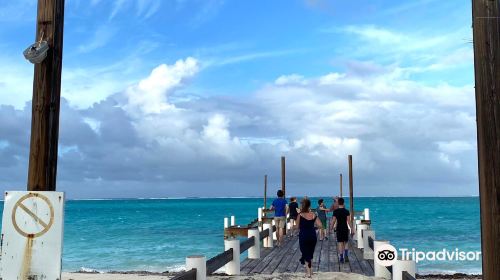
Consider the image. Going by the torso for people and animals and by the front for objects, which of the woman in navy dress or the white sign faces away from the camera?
the woman in navy dress

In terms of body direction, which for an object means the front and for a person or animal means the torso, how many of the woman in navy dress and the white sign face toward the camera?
1

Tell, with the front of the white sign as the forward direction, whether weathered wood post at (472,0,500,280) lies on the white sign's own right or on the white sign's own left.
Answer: on the white sign's own left

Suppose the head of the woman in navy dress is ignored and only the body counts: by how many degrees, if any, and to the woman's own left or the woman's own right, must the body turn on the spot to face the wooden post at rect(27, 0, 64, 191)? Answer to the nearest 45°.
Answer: approximately 180°

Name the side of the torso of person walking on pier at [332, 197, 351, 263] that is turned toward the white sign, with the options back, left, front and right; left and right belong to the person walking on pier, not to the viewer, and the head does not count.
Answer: back

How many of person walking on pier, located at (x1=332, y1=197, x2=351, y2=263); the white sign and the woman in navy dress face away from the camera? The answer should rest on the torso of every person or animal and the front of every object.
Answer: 2

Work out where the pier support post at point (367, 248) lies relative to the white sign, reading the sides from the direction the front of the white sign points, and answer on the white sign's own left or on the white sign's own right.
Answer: on the white sign's own left

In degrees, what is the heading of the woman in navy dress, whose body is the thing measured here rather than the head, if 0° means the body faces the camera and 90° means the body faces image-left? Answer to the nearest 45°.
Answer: approximately 180°

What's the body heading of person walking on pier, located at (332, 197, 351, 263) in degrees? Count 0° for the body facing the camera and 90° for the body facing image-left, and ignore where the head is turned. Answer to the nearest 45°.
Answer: approximately 180°

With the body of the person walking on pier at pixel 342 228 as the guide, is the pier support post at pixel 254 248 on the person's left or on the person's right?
on the person's left

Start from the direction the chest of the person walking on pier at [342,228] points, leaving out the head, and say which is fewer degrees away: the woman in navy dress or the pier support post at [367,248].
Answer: the pier support post
